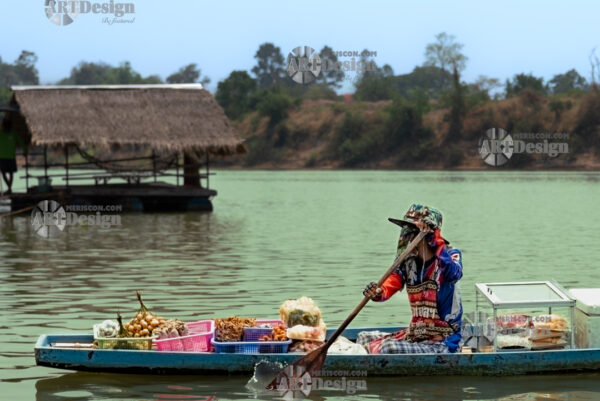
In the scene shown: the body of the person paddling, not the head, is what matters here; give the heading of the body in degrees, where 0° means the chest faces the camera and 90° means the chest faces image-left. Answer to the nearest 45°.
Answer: approximately 45°

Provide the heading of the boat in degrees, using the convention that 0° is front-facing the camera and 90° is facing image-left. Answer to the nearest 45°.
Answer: approximately 90°

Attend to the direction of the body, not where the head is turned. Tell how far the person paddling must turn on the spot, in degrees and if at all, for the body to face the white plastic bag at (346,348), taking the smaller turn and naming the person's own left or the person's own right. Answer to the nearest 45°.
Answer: approximately 45° to the person's own right

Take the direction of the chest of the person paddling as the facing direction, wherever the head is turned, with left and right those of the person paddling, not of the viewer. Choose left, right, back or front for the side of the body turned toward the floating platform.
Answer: right

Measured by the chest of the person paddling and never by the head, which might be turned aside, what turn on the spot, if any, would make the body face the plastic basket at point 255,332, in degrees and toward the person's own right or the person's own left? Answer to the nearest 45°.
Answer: approximately 45° to the person's own right

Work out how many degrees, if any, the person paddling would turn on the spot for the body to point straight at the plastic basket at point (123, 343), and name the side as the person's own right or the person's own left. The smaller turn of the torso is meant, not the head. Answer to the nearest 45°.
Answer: approximately 45° to the person's own right
